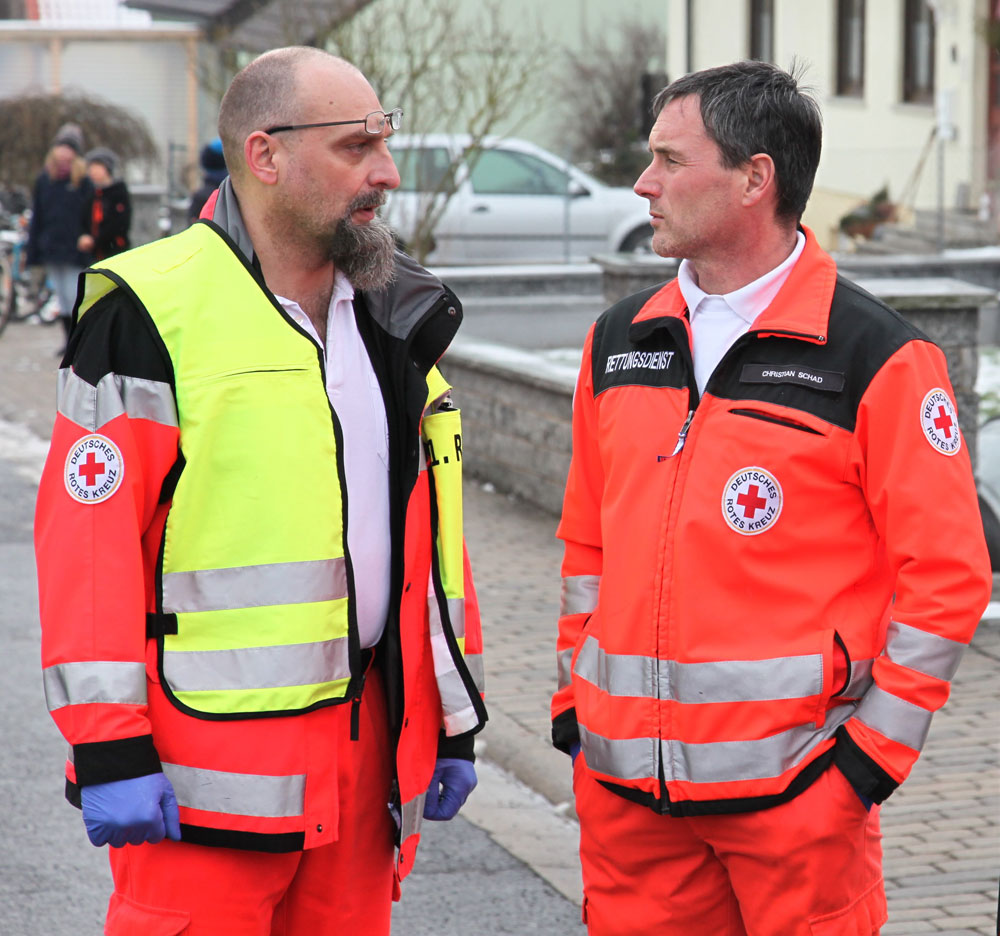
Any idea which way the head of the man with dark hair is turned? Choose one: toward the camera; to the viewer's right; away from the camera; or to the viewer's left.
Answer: to the viewer's left

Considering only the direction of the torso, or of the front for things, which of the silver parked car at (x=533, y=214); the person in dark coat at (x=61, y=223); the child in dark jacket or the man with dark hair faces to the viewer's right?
the silver parked car

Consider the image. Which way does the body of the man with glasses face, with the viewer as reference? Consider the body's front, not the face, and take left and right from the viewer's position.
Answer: facing the viewer and to the right of the viewer

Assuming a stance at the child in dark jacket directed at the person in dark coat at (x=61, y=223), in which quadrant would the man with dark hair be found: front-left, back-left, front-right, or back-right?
back-left

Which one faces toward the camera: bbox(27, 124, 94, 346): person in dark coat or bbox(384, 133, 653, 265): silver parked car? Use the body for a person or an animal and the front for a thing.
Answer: the person in dark coat

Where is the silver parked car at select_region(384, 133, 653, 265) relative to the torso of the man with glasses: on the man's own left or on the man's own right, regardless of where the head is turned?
on the man's own left

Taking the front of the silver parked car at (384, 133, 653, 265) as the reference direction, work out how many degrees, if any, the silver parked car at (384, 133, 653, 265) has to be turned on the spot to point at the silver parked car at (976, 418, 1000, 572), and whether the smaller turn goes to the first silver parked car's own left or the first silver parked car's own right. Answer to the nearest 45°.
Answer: approximately 90° to the first silver parked car's own right

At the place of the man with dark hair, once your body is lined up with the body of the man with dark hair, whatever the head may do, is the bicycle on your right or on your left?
on your right

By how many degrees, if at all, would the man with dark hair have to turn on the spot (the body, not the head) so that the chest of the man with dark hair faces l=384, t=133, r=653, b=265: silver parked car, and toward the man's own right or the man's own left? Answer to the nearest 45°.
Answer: approximately 135° to the man's own right

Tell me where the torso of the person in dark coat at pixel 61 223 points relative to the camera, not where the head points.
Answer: toward the camera

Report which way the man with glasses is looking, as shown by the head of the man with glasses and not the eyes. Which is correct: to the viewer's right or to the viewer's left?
to the viewer's right

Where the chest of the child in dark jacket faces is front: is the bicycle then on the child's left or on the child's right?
on the child's right

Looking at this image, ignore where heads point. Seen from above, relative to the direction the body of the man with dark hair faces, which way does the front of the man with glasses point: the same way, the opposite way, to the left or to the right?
to the left

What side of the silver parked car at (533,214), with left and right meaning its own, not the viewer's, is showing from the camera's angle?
right

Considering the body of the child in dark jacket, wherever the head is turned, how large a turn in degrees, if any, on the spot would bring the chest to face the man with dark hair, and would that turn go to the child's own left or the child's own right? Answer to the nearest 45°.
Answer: approximately 45° to the child's own left

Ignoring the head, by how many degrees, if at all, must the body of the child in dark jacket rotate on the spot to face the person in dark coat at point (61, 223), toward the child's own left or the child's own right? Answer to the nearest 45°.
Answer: approximately 90° to the child's own right

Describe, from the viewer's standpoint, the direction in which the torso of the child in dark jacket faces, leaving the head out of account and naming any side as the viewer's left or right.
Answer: facing the viewer and to the left of the viewer
